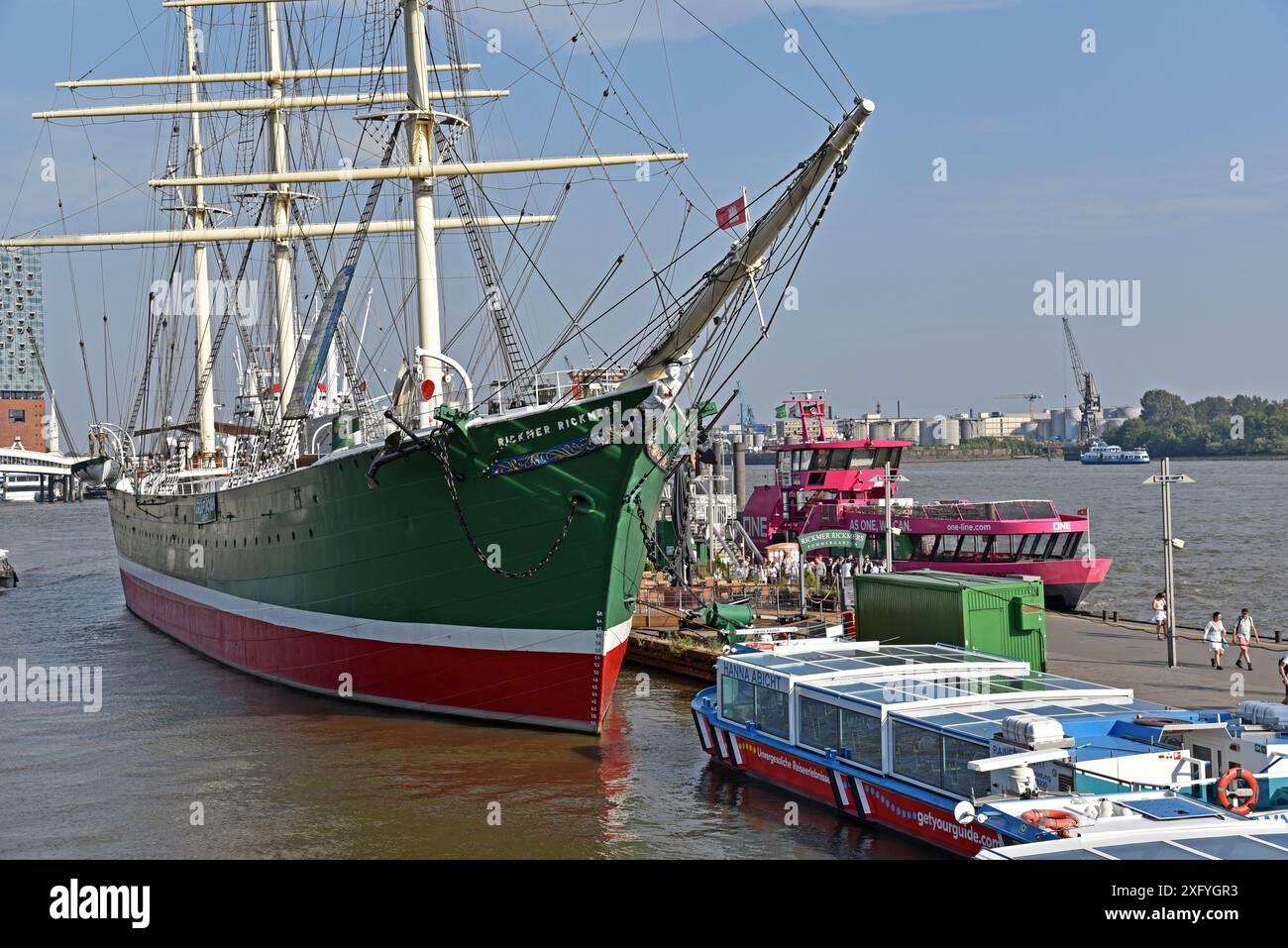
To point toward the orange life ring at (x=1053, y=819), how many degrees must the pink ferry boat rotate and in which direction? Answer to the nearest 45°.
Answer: approximately 45° to its right

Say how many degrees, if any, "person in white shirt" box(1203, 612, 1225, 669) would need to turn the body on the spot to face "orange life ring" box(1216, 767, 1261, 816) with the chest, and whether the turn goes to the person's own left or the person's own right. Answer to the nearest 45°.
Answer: approximately 45° to the person's own right

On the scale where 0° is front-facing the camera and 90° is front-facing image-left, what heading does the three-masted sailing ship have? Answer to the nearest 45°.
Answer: approximately 315°

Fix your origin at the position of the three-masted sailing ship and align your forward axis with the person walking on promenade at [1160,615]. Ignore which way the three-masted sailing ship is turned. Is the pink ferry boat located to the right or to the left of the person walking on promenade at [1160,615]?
left

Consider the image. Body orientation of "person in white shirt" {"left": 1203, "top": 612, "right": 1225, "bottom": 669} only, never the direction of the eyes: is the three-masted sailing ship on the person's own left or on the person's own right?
on the person's own right

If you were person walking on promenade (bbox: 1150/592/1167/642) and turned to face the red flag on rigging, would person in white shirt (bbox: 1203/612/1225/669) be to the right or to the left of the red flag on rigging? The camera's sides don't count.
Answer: left

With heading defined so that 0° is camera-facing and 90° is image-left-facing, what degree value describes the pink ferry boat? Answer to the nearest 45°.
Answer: approximately 315°
